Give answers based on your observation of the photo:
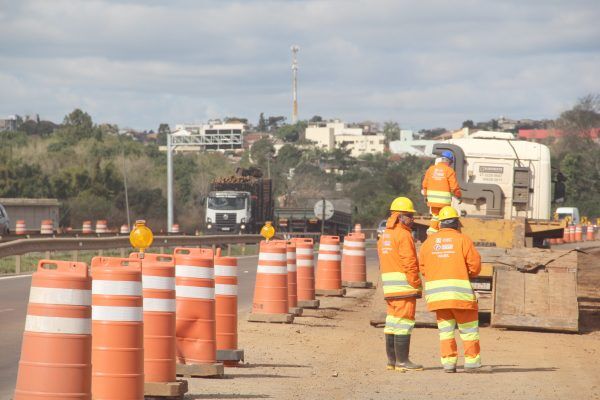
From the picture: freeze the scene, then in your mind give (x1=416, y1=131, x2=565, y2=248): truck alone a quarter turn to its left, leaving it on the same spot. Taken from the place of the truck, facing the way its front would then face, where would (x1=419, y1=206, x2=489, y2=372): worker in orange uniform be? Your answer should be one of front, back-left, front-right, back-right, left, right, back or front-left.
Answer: left

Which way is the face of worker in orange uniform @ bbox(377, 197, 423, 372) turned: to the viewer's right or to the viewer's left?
to the viewer's right

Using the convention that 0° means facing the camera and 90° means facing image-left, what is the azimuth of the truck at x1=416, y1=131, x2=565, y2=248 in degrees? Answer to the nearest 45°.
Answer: approximately 180°

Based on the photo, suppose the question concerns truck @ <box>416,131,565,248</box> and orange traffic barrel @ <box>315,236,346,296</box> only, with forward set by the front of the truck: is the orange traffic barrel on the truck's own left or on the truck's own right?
on the truck's own left

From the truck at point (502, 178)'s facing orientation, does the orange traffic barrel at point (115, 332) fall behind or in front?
behind

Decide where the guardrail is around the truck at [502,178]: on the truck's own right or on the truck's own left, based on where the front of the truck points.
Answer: on the truck's own left

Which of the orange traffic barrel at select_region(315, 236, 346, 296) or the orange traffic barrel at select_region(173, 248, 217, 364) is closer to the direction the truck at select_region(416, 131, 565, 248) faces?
the orange traffic barrel at select_region(315, 236, 346, 296)

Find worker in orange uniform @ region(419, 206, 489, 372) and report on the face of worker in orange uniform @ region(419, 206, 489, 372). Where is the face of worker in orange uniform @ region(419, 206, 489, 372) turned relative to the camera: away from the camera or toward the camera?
away from the camera

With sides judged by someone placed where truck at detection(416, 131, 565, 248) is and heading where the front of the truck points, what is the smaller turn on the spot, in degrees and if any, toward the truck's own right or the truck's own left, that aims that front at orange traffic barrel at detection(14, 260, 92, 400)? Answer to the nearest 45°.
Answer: approximately 180°

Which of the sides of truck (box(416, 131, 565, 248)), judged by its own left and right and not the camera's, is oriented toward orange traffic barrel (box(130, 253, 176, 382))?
back

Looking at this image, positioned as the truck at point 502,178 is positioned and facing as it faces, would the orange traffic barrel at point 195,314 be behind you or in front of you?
behind
